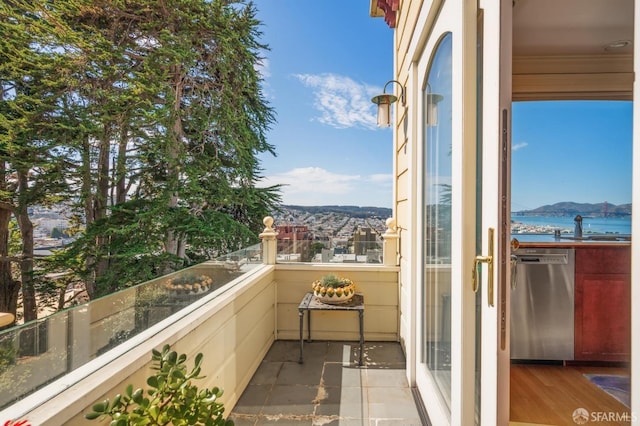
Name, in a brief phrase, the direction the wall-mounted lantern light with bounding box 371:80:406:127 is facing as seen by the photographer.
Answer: facing to the left of the viewer

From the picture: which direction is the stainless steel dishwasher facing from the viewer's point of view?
toward the camera

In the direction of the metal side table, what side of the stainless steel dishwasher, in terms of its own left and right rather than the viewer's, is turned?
right

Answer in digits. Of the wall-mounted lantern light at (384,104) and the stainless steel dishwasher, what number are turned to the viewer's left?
1

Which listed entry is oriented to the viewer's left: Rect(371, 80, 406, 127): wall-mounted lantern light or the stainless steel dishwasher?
the wall-mounted lantern light

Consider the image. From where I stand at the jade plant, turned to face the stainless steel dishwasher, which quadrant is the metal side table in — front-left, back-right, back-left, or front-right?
front-left

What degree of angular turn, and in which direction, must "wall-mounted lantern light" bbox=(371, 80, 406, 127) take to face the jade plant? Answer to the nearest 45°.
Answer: approximately 90° to its left
